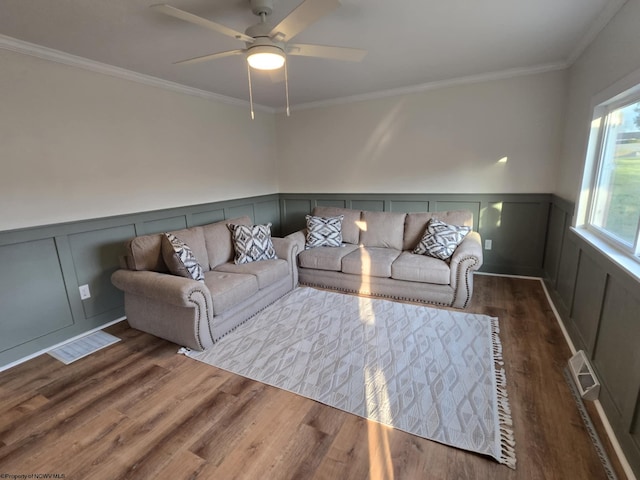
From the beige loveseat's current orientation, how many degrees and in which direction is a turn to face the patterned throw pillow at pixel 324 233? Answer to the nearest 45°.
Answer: approximately 90° to its left

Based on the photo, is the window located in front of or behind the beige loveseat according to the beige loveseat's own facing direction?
in front

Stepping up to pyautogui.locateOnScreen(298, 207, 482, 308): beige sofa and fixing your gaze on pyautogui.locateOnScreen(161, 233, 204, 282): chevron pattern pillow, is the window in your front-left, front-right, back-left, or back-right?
back-left

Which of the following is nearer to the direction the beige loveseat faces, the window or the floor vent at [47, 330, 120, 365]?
the window

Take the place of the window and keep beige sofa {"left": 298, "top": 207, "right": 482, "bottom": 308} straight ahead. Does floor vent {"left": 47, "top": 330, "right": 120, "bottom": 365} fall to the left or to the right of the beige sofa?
left

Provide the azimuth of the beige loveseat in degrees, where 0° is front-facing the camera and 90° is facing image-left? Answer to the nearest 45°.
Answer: approximately 315°

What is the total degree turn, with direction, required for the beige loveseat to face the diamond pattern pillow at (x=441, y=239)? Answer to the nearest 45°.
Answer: approximately 45° to its left
